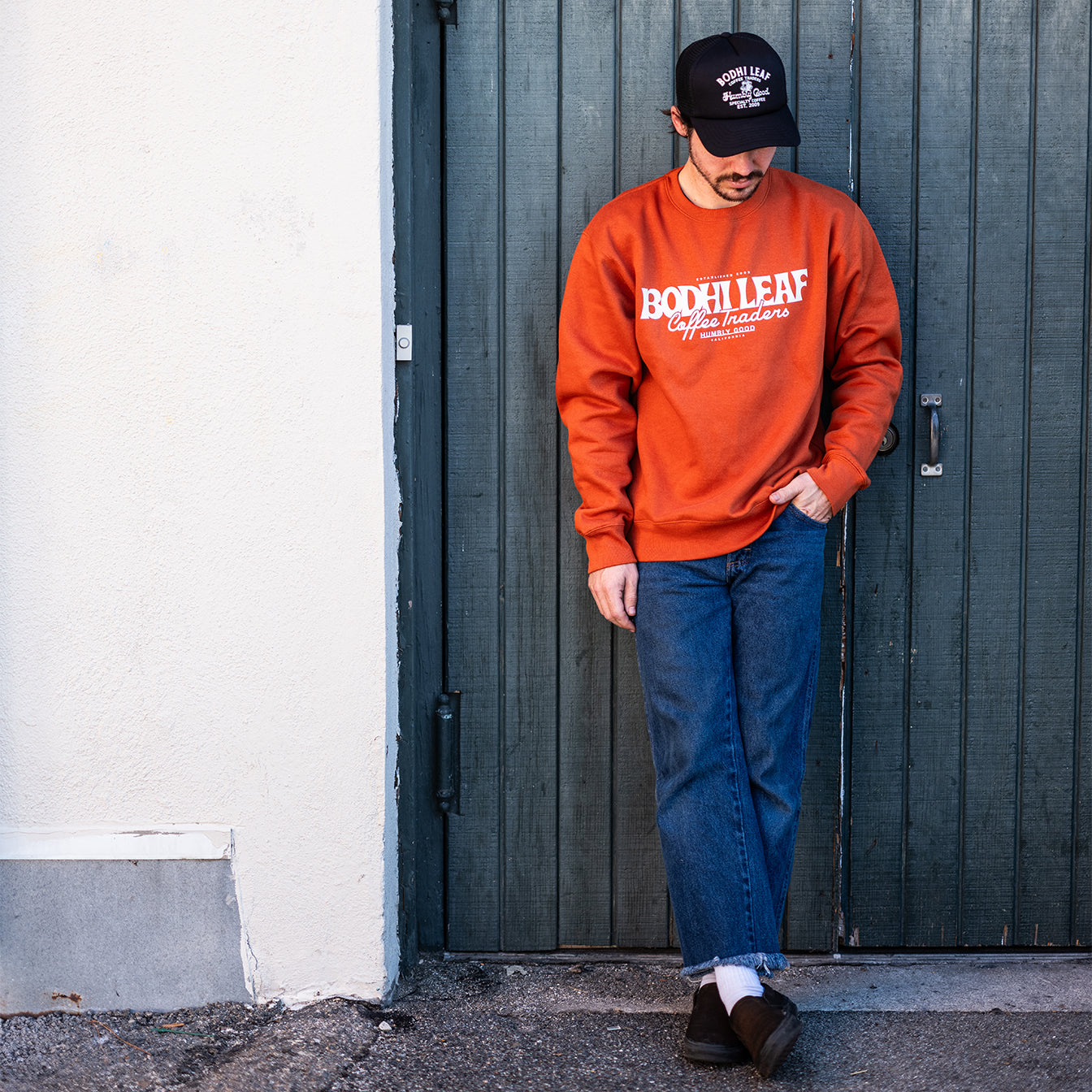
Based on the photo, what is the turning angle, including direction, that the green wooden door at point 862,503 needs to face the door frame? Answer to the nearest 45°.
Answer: approximately 90° to its right

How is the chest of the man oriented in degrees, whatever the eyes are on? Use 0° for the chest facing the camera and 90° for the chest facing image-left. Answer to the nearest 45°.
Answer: approximately 0°

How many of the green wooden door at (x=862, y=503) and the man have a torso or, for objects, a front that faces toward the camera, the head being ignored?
2

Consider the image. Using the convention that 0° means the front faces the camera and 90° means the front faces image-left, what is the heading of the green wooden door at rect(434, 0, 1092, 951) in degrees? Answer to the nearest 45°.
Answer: approximately 0°

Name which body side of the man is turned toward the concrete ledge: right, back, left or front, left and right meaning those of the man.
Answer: right
